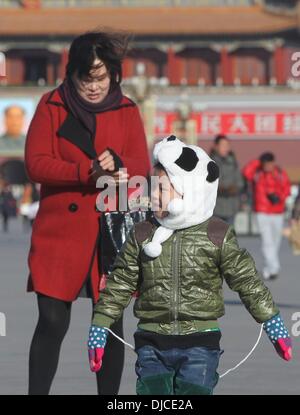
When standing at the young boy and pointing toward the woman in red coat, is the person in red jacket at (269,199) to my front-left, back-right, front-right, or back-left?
front-right

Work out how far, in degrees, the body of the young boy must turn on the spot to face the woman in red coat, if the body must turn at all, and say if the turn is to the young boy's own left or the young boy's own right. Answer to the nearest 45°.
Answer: approximately 135° to the young boy's own right

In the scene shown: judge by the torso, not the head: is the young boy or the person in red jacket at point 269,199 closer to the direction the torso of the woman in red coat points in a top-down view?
the young boy

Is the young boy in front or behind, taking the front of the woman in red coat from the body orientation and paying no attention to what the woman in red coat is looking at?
in front

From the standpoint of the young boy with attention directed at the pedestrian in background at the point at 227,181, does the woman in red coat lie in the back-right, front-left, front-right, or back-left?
front-left

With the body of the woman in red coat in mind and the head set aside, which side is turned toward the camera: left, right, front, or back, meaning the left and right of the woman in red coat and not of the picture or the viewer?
front

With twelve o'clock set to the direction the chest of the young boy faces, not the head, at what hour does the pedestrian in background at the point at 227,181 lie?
The pedestrian in background is roughly at 6 o'clock from the young boy.

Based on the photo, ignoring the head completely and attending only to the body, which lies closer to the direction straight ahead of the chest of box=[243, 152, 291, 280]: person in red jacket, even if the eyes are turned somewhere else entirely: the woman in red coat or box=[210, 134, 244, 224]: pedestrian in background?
the woman in red coat

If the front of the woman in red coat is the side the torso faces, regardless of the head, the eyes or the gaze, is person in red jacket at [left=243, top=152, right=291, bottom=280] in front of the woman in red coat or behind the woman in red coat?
behind

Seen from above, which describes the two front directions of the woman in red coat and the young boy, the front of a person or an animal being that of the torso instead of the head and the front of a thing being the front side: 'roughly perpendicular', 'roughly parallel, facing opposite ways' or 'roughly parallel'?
roughly parallel

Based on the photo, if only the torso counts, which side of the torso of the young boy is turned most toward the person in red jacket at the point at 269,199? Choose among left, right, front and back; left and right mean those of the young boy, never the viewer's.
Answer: back

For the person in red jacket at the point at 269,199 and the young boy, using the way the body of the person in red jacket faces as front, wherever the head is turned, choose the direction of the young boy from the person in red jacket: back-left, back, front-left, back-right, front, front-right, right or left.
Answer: front

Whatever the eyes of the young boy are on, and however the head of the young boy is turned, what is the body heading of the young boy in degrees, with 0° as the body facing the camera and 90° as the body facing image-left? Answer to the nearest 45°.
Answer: approximately 0°

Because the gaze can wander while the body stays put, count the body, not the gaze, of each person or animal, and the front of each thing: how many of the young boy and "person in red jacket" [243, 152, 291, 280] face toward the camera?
2

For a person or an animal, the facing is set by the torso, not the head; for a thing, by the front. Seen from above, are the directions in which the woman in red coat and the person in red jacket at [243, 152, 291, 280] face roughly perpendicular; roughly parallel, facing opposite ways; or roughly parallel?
roughly parallel

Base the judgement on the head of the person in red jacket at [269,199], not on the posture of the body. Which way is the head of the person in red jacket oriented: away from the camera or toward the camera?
toward the camera

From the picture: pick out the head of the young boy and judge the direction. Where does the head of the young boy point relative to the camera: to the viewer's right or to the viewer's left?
to the viewer's left

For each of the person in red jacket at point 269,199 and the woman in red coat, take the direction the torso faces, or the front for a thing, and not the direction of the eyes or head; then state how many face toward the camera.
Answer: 2
